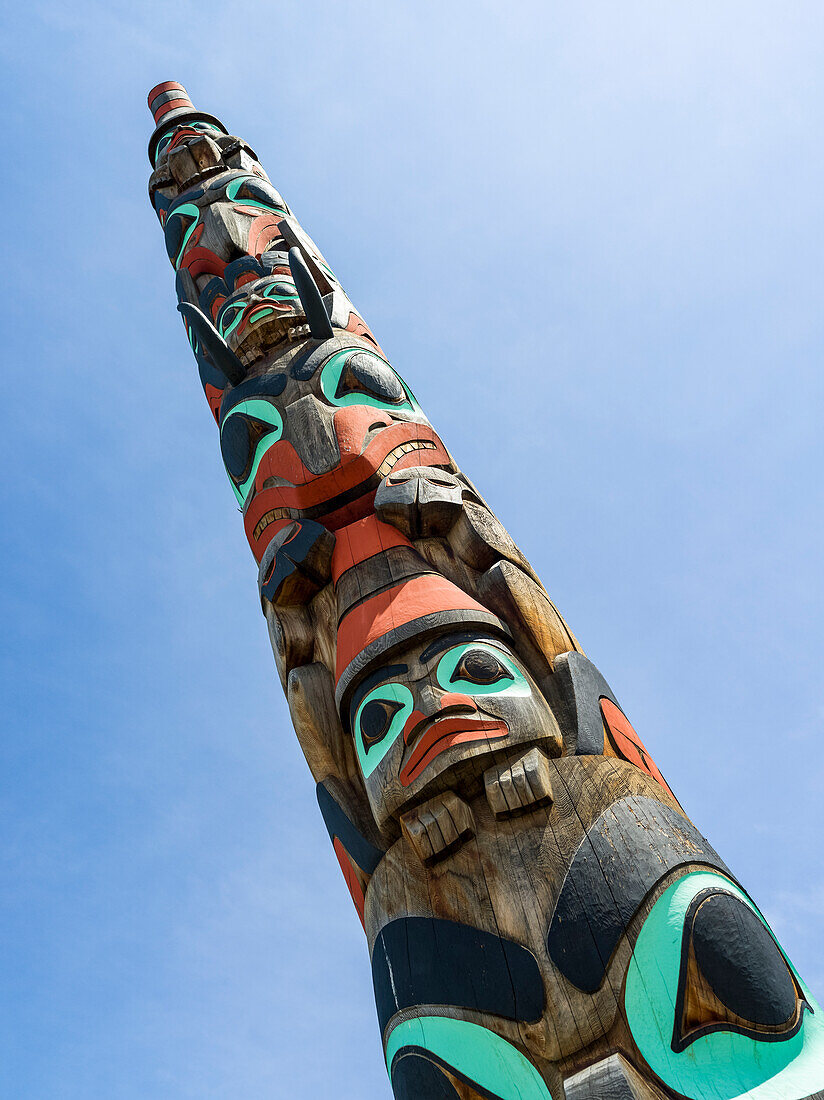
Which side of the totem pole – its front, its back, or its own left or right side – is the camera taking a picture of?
front
